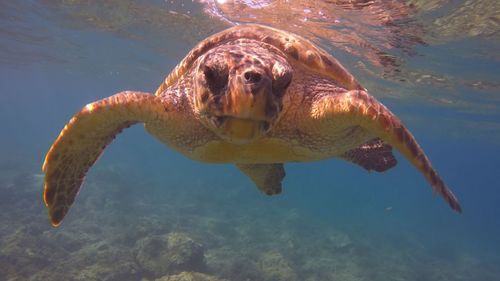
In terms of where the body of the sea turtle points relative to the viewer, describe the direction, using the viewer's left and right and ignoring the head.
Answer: facing the viewer

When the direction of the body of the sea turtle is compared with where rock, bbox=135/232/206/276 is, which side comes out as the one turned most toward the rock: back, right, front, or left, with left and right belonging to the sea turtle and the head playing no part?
back

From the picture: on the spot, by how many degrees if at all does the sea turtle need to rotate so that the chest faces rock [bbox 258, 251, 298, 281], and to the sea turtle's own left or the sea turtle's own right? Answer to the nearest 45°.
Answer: approximately 180°
